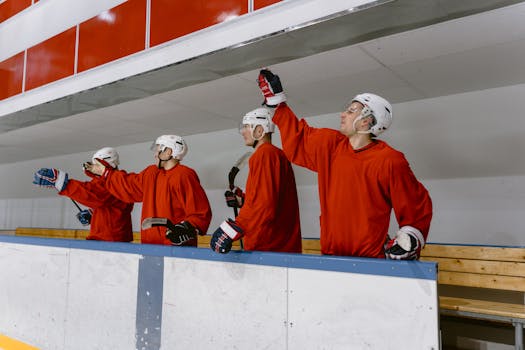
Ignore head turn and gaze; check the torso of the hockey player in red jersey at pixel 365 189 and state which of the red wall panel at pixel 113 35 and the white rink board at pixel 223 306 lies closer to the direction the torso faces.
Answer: the white rink board

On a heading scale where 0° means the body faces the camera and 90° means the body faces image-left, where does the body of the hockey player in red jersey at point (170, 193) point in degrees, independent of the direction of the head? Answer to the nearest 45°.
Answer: approximately 45°

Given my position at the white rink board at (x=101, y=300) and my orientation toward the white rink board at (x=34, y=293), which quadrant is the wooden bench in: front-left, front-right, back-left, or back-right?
back-right

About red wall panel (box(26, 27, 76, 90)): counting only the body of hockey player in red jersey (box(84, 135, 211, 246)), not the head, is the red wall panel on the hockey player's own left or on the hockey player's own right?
on the hockey player's own right

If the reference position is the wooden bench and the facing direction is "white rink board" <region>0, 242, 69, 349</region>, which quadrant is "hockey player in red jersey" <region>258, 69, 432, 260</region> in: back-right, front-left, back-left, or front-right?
front-left

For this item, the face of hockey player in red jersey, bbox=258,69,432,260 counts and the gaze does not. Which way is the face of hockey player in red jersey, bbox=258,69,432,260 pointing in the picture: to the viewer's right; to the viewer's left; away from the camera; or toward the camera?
to the viewer's left

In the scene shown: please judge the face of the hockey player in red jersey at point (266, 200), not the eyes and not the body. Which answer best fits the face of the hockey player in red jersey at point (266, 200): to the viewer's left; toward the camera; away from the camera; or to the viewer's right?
to the viewer's left

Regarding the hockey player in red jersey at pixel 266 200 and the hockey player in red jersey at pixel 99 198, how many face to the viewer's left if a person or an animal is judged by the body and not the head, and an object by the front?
2

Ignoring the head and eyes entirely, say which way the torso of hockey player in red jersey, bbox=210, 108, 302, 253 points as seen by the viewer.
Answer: to the viewer's left

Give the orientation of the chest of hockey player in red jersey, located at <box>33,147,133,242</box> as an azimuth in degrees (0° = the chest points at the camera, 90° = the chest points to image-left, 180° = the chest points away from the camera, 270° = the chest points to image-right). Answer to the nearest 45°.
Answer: approximately 90°

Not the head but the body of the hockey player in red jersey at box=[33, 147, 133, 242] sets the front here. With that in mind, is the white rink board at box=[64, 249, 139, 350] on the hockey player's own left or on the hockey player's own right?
on the hockey player's own left
